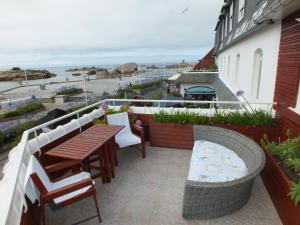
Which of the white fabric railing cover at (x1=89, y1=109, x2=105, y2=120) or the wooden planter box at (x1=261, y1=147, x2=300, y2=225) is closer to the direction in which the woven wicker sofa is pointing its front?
the white fabric railing cover

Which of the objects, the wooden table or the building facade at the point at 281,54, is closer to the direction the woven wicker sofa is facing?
the wooden table

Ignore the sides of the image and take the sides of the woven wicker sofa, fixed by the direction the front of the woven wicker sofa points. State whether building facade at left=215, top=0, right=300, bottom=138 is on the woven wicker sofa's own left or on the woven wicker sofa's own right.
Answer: on the woven wicker sofa's own right

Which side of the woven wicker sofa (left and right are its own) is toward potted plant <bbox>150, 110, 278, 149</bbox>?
right

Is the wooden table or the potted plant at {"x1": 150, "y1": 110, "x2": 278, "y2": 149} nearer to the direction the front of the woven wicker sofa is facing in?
the wooden table

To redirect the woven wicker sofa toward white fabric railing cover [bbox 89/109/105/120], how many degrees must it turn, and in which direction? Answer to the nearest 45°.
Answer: approximately 45° to its right

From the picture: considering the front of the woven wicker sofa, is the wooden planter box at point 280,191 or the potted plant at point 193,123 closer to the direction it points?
the potted plant

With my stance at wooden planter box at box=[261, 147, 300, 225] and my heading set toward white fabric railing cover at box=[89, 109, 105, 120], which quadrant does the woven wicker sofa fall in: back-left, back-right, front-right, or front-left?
front-left

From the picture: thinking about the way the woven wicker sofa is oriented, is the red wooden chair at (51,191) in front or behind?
in front

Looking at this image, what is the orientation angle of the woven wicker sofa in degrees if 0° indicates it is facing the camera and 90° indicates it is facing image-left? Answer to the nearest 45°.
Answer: approximately 90°

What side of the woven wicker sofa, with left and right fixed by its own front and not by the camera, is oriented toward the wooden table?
front
